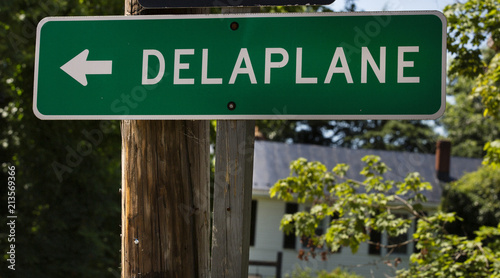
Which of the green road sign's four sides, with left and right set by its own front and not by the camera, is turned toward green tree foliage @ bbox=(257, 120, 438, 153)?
back

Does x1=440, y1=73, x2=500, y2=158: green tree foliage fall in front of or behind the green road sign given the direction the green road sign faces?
behind

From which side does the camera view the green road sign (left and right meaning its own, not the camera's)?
front

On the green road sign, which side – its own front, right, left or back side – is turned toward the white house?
back

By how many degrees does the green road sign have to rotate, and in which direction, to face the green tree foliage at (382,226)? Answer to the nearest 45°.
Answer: approximately 180°
